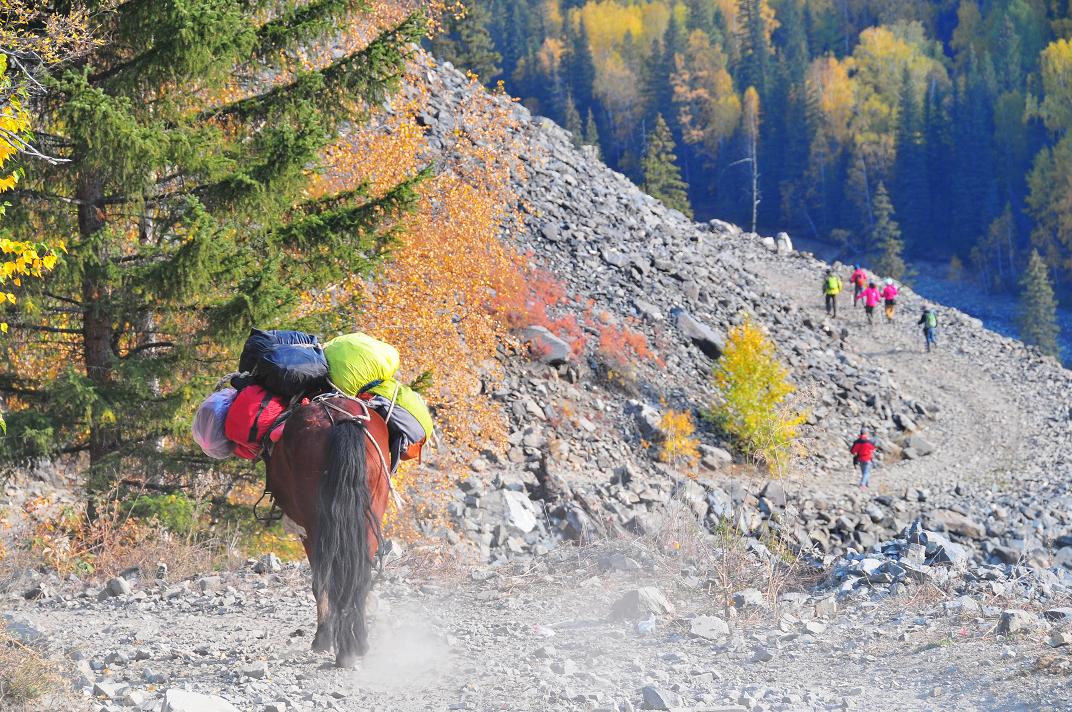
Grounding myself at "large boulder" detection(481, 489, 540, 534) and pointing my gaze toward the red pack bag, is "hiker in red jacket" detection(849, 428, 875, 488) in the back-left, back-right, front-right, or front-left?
back-left

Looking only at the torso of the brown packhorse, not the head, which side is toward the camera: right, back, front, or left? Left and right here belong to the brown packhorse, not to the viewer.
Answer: back
